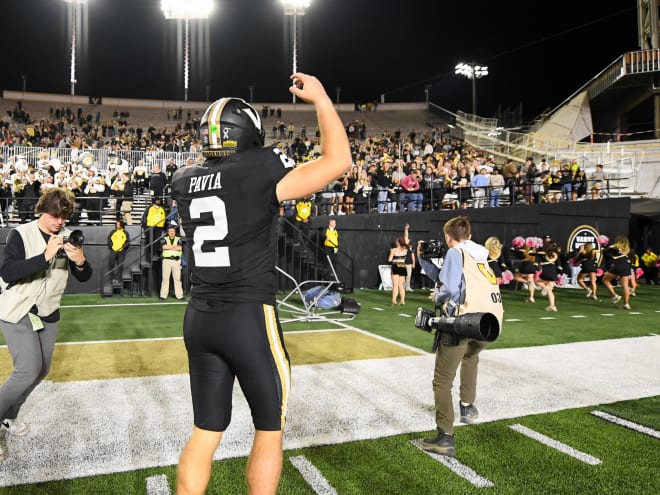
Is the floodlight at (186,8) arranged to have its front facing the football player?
yes

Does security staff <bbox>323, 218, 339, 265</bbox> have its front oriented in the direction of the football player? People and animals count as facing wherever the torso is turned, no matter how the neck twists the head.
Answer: yes

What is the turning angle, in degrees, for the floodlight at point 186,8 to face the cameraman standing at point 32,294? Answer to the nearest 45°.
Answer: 0° — it already faces them

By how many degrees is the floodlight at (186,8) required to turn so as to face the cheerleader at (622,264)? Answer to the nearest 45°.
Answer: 0° — it already faces them

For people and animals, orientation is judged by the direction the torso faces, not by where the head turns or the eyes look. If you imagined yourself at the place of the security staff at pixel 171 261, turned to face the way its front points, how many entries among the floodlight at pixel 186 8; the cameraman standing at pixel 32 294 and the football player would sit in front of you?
2

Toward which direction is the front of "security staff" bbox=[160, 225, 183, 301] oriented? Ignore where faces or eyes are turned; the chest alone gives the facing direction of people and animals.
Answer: toward the camera

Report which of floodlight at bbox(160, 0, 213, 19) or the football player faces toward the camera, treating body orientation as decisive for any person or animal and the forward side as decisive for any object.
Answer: the floodlight

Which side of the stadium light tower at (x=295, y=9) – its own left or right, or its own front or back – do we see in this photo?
front

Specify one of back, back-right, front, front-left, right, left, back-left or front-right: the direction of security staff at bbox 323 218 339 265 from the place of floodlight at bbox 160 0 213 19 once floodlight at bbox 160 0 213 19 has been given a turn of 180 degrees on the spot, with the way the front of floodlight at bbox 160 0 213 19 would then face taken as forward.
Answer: back

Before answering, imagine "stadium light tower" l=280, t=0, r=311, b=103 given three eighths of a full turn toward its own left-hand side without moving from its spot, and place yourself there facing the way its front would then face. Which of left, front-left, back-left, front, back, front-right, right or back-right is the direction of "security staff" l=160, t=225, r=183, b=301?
back-right

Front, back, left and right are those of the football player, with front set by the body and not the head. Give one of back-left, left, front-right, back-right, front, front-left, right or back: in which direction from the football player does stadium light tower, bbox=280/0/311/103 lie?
front-left

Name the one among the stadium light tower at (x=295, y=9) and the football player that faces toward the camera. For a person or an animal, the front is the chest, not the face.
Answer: the stadium light tower

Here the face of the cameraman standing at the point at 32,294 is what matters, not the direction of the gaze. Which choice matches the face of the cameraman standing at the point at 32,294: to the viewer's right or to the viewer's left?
to the viewer's right

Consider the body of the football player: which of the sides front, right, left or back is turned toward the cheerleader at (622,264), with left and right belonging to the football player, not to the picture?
front

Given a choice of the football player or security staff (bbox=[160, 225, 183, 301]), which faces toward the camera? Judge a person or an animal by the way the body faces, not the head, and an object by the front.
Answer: the security staff

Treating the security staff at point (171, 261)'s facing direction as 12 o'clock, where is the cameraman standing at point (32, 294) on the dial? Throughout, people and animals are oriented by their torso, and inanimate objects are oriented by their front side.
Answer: The cameraman standing is roughly at 12 o'clock from the security staff.

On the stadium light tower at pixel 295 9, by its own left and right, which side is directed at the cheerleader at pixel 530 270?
front

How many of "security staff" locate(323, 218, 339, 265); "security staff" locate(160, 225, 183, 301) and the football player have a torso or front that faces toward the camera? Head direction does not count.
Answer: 2

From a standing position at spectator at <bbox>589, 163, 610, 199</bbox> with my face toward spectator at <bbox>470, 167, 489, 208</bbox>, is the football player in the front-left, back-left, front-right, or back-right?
front-left
